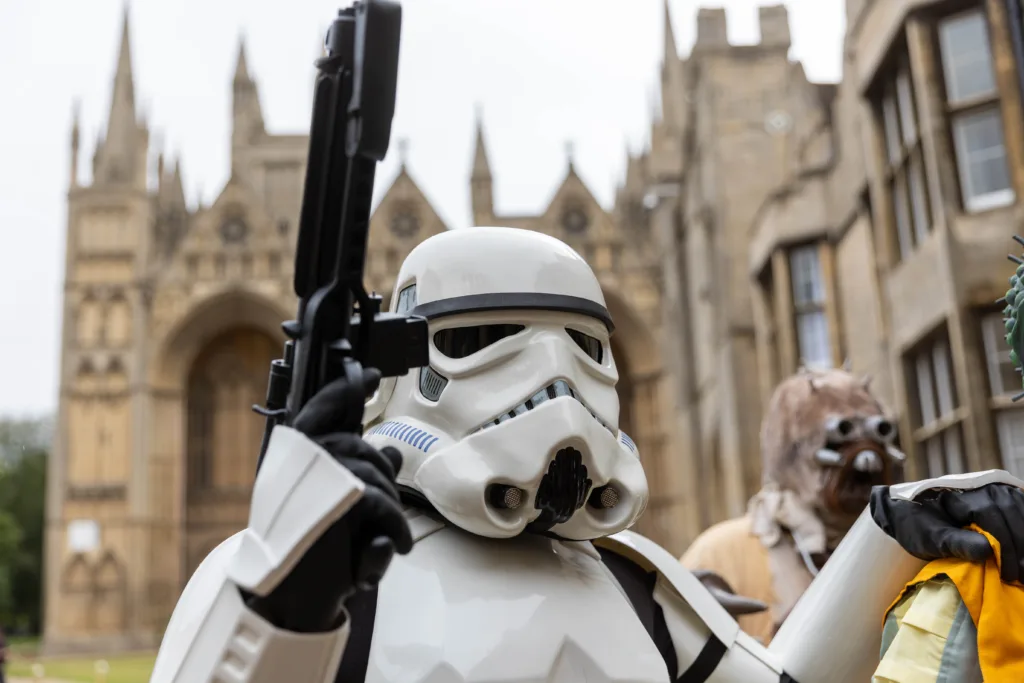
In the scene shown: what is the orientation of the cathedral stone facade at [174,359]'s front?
toward the camera

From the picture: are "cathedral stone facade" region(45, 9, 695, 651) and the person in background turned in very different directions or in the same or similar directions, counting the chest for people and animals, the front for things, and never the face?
same or similar directions

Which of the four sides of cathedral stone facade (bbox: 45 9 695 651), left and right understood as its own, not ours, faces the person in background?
front

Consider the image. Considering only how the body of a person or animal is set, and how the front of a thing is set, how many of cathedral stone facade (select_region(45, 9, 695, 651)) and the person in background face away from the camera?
0

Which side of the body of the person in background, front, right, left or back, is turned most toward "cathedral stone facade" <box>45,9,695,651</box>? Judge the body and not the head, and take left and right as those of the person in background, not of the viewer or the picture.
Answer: back
